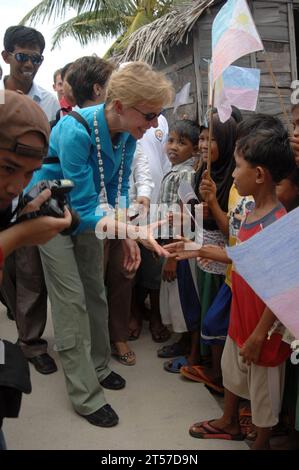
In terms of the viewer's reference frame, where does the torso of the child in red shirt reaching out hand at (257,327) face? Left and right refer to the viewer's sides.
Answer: facing to the left of the viewer

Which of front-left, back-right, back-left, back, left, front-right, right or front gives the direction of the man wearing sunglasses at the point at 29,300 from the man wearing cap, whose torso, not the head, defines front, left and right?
back-left

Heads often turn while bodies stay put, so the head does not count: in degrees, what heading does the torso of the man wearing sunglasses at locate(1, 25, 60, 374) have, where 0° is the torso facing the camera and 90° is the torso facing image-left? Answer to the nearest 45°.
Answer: approximately 315°

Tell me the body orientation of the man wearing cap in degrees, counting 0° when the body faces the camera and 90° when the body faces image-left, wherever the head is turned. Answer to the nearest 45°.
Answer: approximately 315°

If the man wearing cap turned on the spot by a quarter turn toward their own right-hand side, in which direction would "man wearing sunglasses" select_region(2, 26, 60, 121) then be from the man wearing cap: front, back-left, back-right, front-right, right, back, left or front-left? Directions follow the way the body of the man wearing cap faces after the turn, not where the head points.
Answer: back-right

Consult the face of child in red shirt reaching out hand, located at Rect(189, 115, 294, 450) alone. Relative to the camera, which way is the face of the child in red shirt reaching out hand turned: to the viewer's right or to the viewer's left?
to the viewer's left
